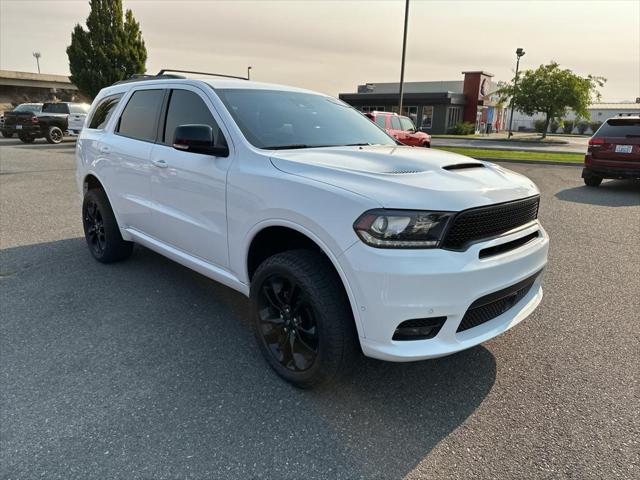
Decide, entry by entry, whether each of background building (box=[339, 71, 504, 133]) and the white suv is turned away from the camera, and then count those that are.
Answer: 0

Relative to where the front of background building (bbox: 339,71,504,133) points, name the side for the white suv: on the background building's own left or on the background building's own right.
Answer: on the background building's own right

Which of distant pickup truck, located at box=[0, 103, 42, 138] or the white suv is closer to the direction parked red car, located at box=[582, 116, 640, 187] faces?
the distant pickup truck

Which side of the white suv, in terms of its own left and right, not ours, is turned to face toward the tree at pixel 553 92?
left

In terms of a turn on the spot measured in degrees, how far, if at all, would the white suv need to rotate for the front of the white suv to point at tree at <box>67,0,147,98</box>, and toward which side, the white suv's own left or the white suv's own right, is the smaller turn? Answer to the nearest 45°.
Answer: approximately 180°

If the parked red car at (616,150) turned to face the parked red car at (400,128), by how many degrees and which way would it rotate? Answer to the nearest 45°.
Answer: approximately 45° to its left

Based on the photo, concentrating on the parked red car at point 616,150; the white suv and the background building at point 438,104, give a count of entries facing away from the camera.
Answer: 1

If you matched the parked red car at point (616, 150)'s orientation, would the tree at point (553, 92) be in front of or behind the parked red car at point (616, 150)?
in front

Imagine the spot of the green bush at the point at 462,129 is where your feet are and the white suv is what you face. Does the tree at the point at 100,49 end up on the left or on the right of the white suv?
right

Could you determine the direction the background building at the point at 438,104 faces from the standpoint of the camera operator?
facing the viewer and to the right of the viewer

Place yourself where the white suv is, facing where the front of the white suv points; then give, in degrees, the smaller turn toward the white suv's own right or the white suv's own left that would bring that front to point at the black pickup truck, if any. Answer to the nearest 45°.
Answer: approximately 180°

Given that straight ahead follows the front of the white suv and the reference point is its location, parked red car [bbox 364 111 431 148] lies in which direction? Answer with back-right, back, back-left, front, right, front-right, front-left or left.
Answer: back-left

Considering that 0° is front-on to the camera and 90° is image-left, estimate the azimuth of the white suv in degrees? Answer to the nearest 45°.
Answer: approximately 315°

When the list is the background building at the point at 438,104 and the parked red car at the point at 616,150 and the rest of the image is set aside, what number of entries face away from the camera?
1

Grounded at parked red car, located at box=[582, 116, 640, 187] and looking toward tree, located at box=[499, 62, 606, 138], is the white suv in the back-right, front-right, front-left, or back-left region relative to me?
back-left

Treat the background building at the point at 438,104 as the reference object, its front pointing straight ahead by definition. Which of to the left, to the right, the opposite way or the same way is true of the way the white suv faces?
the same way

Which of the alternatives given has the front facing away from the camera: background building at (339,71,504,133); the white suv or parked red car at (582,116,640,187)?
the parked red car

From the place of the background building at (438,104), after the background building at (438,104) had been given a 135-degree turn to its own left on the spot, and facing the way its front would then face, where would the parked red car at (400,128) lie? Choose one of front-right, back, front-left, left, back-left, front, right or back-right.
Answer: back

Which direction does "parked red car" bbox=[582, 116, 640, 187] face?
away from the camera

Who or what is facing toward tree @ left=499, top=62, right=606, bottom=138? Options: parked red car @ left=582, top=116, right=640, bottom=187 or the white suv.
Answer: the parked red car

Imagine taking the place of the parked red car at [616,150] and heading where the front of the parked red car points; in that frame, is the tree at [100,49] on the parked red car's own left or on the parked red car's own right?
on the parked red car's own left
